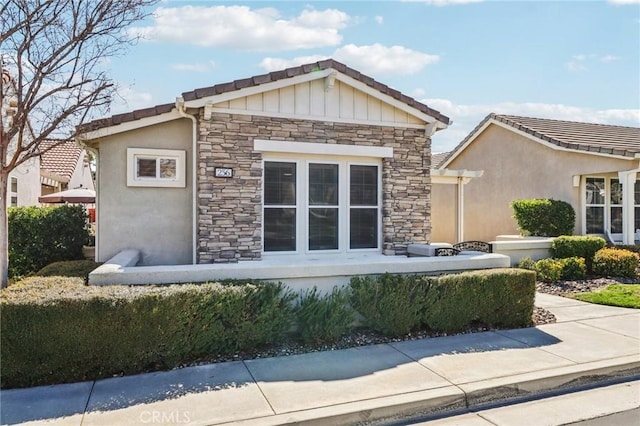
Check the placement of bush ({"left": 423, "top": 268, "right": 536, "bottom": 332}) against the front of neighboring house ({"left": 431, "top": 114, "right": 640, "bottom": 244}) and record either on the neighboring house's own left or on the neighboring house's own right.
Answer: on the neighboring house's own right

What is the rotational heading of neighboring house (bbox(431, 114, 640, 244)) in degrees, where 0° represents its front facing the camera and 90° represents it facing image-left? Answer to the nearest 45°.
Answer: approximately 315°

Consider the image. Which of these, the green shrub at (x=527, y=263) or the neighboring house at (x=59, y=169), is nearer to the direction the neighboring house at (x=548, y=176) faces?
the green shrub

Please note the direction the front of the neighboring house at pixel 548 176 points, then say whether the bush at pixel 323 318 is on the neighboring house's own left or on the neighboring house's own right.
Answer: on the neighboring house's own right

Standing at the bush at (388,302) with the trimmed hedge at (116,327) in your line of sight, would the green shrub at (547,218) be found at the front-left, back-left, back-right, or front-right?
back-right

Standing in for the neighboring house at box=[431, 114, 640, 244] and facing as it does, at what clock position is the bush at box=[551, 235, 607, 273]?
The bush is roughly at 1 o'clock from the neighboring house.

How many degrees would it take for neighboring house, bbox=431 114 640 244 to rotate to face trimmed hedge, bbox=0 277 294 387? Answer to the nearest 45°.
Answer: approximately 45° to its right

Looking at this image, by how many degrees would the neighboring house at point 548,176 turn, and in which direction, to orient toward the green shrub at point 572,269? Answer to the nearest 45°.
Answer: approximately 45° to its right

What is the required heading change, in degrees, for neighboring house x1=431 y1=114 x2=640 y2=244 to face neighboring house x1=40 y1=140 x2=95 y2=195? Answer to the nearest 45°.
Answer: approximately 135° to its right

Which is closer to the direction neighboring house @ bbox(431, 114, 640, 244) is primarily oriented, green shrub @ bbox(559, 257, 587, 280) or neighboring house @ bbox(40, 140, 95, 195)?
the green shrub
